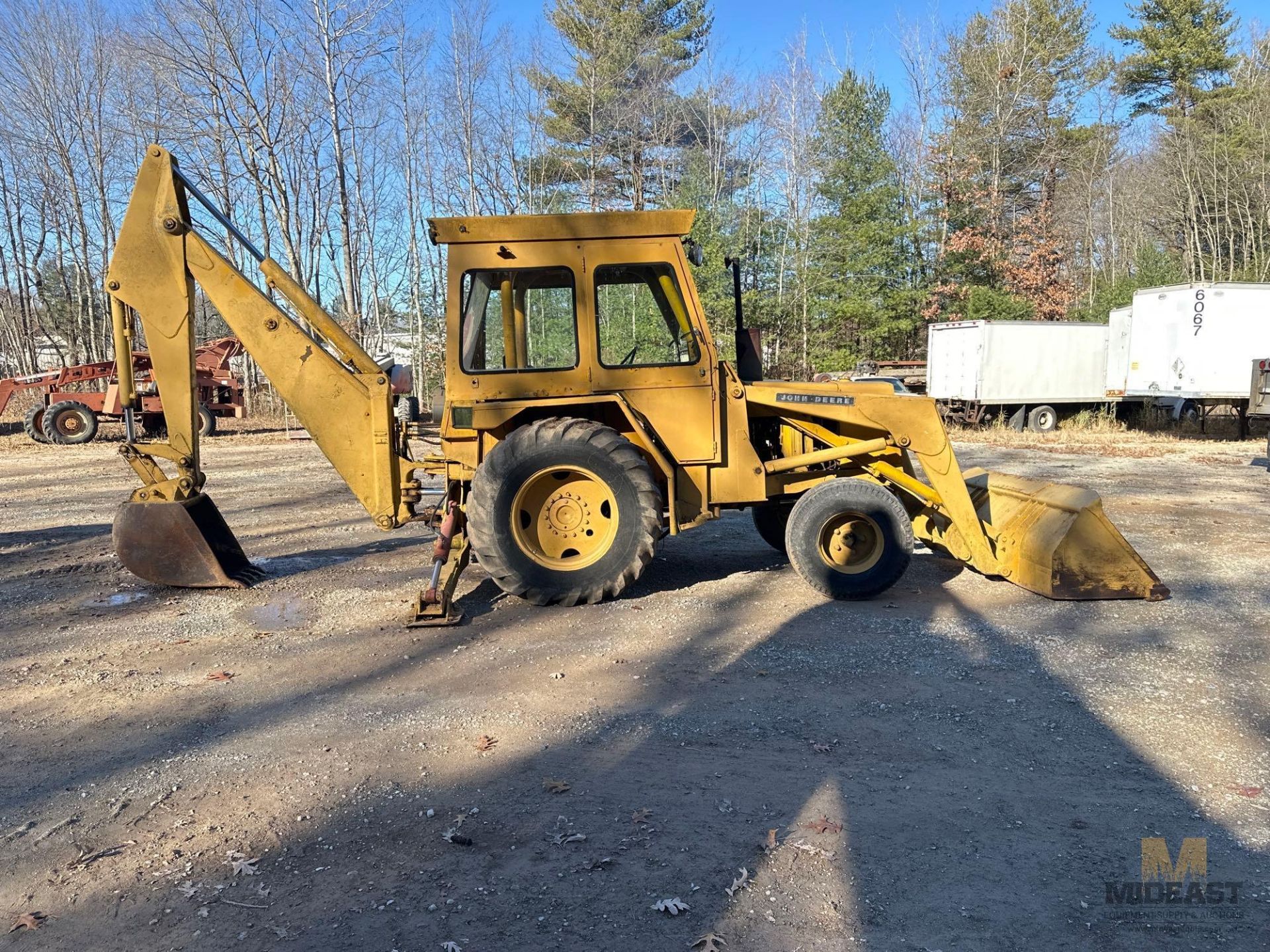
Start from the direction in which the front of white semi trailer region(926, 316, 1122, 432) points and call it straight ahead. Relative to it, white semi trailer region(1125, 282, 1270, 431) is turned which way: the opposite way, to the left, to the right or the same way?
the opposite way

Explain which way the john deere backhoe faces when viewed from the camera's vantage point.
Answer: facing to the right of the viewer

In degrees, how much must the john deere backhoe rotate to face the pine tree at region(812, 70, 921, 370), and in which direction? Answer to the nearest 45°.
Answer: approximately 90° to its left

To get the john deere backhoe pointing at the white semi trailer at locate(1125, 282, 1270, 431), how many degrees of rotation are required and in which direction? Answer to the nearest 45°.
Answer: approximately 45° to its left

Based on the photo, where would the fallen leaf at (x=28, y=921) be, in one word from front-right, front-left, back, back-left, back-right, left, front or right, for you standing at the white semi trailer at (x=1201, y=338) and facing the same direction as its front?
front-left

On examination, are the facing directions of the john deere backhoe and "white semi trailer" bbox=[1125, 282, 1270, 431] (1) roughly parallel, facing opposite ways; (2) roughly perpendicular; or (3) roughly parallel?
roughly parallel, facing opposite ways

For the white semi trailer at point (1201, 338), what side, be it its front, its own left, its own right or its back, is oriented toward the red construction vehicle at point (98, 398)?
front

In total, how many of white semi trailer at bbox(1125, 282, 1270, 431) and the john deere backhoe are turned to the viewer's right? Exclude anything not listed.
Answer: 1
